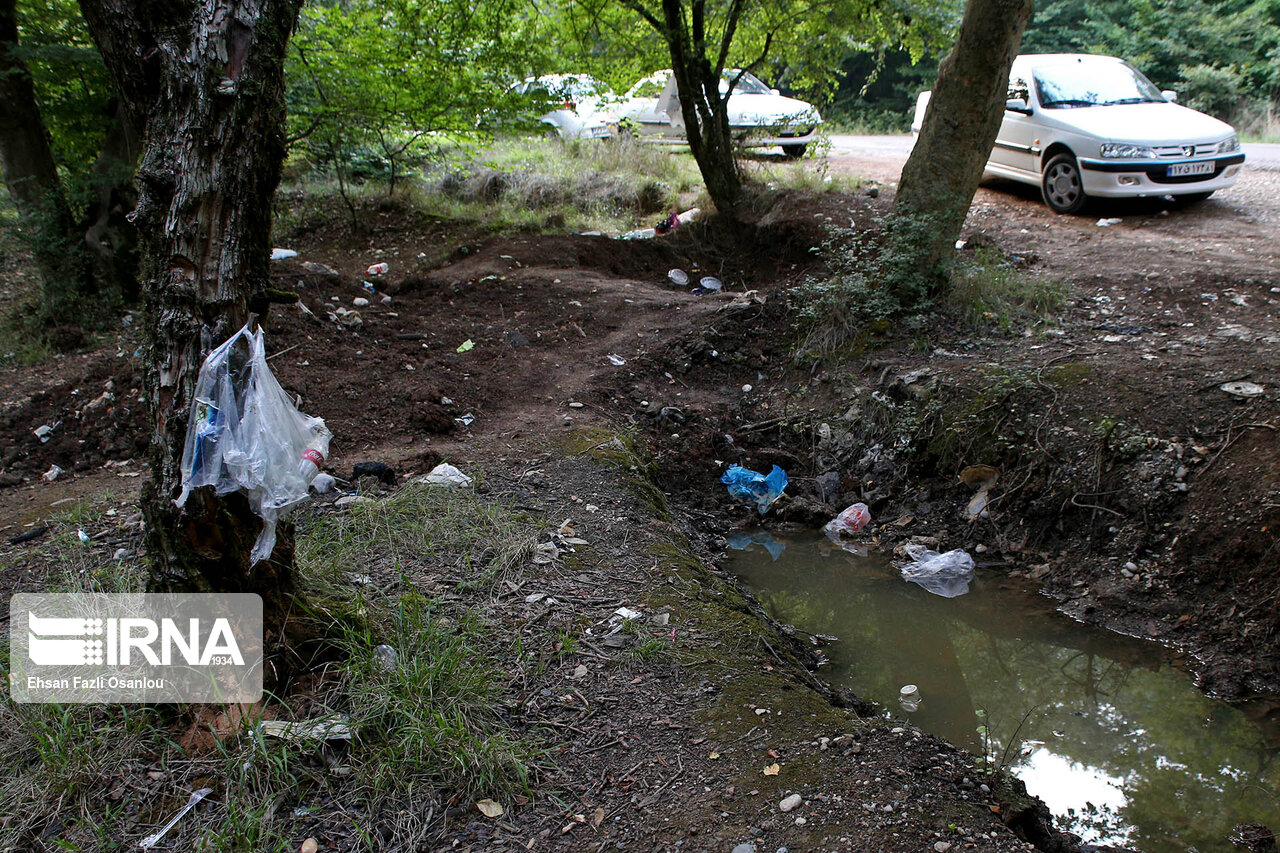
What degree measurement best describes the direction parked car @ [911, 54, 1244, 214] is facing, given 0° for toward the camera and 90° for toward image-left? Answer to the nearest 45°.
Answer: approximately 315°

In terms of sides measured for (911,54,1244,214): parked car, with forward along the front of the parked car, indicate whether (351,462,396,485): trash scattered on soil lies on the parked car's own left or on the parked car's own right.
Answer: on the parked car's own right

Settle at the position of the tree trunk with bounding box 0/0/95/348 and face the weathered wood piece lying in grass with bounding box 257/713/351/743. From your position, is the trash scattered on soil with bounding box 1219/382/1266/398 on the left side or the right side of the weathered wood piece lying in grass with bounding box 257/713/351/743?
left

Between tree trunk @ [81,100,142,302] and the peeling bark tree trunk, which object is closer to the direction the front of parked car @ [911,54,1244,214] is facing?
the peeling bark tree trunk

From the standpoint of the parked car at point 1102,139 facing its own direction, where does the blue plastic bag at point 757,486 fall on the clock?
The blue plastic bag is roughly at 2 o'clock from the parked car.

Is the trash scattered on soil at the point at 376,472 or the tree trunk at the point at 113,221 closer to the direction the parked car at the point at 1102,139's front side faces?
the trash scattered on soil

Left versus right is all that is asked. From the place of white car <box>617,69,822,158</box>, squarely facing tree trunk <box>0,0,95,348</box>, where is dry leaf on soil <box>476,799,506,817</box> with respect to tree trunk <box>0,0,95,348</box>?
left

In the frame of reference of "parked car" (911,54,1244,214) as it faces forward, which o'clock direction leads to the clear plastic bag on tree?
The clear plastic bag on tree is roughly at 2 o'clock from the parked car.

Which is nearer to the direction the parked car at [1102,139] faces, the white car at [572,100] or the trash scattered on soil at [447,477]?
the trash scattered on soil

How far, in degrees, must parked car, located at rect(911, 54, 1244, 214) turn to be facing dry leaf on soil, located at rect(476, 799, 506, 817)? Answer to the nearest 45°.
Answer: approximately 45° to its right

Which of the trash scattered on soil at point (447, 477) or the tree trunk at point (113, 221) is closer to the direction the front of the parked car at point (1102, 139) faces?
the trash scattered on soil
